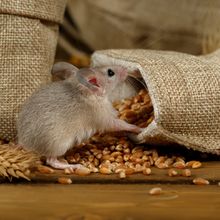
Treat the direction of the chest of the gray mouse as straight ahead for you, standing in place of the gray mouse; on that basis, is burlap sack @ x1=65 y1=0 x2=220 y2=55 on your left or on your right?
on your left

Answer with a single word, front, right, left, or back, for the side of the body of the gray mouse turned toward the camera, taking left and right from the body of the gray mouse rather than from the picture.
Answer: right
